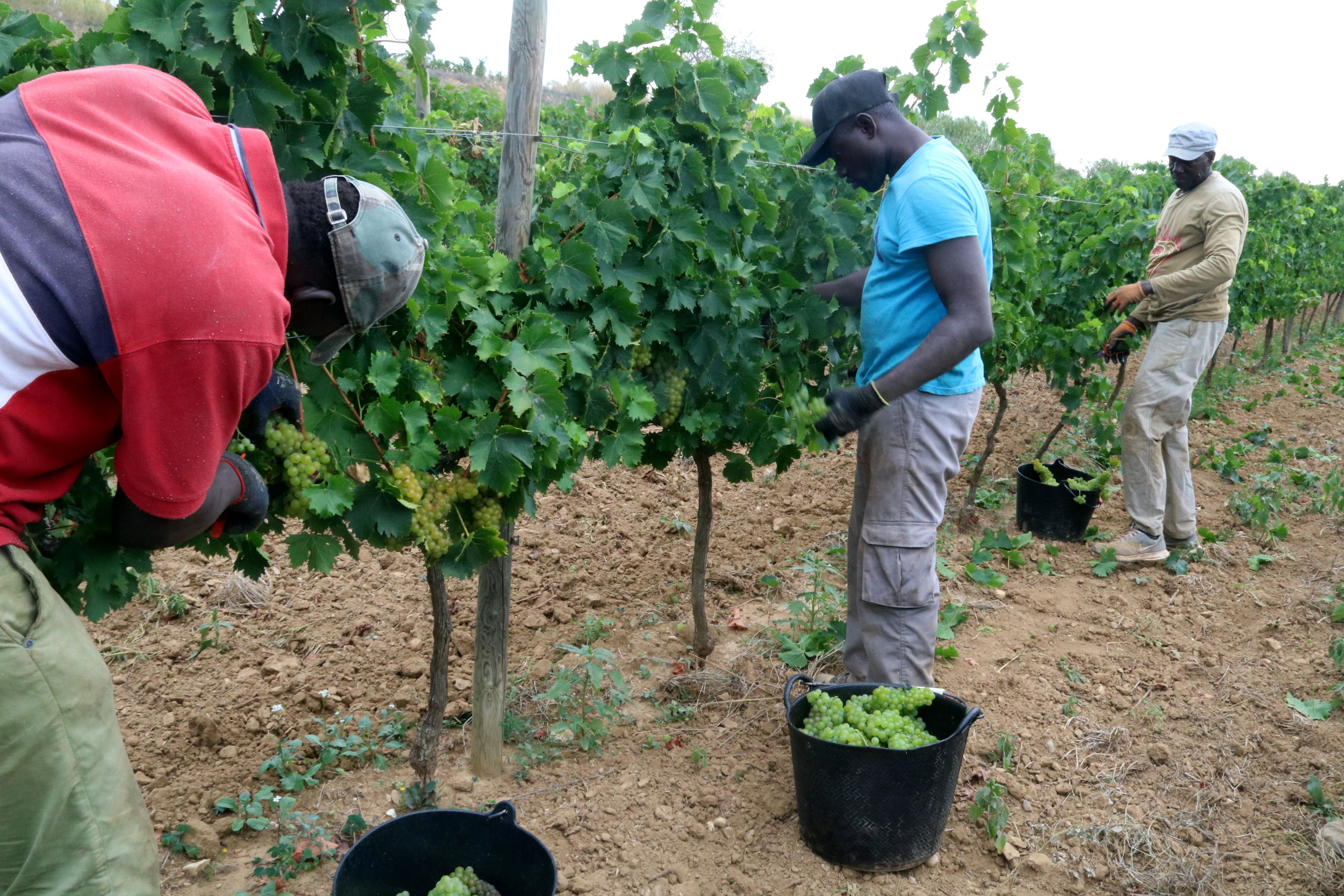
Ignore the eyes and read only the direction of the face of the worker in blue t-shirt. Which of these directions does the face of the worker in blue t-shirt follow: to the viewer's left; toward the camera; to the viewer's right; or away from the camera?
to the viewer's left

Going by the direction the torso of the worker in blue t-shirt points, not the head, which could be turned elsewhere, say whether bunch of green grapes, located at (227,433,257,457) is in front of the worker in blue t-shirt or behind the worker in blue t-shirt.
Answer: in front

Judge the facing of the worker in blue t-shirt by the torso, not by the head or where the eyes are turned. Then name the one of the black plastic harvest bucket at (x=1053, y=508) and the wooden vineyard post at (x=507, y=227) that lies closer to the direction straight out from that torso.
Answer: the wooden vineyard post

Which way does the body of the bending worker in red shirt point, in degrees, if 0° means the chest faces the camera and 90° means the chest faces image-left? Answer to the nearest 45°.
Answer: approximately 270°

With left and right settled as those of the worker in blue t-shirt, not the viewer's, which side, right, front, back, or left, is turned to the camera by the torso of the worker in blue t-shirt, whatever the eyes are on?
left

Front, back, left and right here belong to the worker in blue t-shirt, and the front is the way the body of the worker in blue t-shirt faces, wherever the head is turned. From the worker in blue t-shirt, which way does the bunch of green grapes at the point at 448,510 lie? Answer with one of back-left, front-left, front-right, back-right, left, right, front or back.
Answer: front-left

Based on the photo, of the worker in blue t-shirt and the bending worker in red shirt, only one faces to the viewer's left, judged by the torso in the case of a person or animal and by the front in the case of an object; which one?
the worker in blue t-shirt

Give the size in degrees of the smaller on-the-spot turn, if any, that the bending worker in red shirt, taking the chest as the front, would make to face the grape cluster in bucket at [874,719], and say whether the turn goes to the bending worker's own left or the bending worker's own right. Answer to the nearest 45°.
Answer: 0° — they already face it

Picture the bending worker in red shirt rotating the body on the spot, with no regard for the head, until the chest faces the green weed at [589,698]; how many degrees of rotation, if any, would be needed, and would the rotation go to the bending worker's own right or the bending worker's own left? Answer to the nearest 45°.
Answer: approximately 45° to the bending worker's own left

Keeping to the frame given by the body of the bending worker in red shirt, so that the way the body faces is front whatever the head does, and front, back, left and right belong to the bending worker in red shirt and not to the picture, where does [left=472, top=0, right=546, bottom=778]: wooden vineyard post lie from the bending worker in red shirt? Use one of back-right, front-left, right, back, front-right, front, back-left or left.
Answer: front-left

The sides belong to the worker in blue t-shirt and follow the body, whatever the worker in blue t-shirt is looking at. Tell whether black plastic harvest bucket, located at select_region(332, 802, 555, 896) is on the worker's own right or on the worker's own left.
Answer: on the worker's own left

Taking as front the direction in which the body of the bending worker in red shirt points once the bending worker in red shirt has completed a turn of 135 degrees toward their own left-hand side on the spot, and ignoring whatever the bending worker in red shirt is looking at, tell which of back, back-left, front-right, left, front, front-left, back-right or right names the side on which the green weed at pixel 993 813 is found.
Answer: back-right

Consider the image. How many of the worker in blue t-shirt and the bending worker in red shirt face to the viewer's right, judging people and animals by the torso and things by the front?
1
